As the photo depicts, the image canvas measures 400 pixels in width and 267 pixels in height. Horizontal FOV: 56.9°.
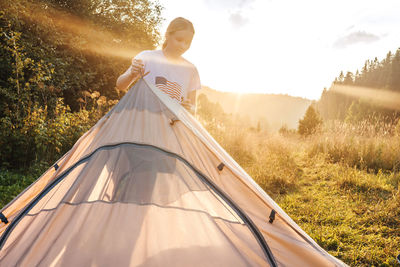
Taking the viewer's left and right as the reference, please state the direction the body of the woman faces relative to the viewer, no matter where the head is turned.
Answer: facing the viewer

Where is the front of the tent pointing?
toward the camera
